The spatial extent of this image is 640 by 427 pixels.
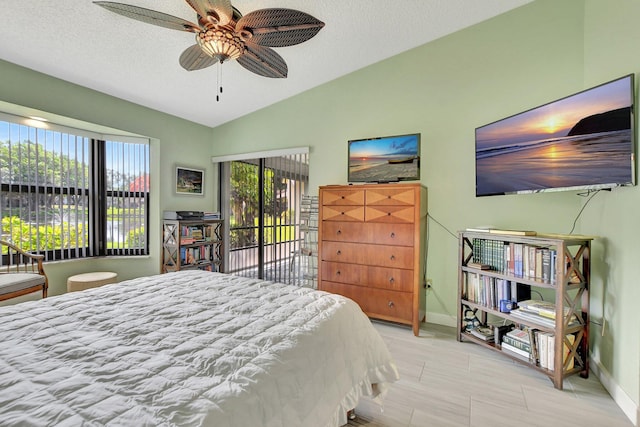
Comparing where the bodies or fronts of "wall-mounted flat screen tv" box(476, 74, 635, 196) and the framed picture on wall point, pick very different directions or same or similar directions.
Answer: very different directions

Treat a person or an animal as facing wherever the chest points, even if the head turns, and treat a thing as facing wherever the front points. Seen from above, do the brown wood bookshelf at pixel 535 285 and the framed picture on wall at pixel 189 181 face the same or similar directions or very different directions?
very different directions

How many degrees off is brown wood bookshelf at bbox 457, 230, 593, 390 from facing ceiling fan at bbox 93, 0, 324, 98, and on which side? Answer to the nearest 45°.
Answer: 0° — it already faces it

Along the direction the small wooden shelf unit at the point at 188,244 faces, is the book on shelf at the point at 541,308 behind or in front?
in front

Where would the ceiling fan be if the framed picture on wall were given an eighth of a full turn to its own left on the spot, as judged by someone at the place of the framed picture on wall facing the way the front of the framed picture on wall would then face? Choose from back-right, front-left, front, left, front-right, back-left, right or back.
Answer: right

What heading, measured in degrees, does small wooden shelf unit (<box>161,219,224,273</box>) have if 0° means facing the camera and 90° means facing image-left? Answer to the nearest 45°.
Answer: approximately 315°

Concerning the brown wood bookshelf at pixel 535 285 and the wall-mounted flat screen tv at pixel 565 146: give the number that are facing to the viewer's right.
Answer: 0

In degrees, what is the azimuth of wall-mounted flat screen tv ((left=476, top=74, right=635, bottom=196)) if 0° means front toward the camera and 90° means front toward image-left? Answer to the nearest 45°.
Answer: approximately 45°

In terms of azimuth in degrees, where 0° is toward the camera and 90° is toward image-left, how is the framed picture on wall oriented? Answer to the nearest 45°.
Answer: approximately 315°
